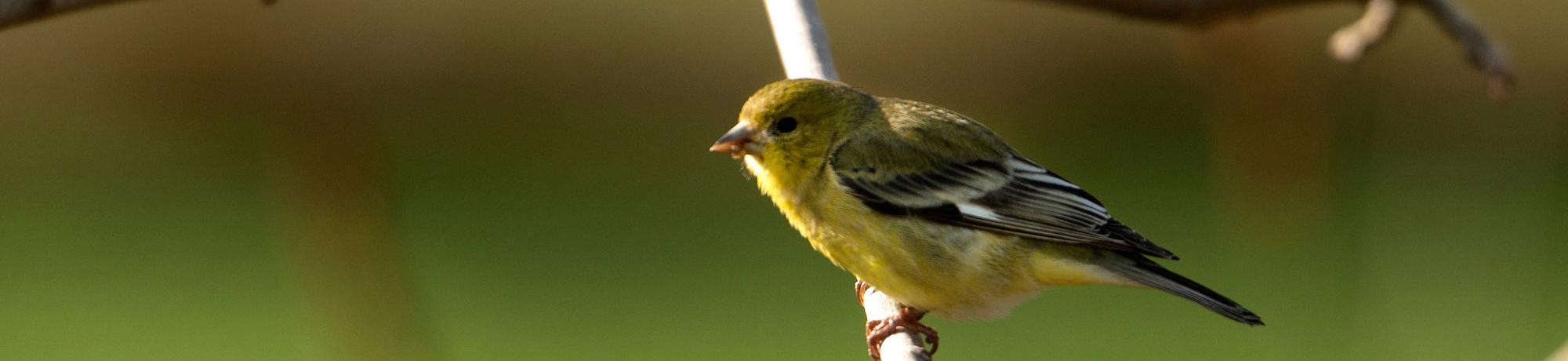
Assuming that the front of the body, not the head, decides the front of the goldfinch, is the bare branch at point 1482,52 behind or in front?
behind

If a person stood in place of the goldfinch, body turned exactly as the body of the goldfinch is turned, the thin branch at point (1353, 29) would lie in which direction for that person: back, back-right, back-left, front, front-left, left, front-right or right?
back-right

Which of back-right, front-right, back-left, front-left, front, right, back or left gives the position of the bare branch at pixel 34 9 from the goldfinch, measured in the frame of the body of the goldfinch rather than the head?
front-left

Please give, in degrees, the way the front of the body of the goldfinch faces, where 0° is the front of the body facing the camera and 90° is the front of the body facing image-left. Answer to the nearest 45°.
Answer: approximately 90°

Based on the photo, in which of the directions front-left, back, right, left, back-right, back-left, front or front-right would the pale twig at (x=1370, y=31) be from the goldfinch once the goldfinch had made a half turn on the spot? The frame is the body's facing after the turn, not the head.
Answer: front-left
